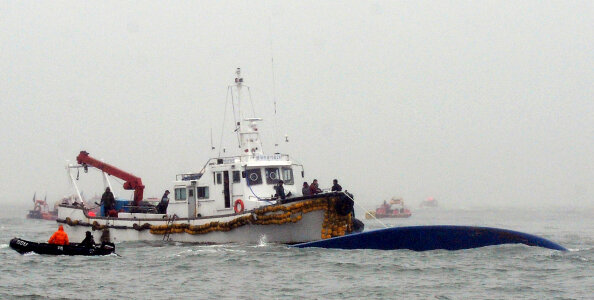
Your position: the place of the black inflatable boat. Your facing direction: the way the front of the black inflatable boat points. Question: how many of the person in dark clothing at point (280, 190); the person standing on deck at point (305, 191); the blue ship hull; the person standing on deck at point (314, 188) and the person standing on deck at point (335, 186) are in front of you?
0

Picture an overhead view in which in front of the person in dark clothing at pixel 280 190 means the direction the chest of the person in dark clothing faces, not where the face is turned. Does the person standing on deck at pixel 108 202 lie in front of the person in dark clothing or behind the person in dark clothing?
behind

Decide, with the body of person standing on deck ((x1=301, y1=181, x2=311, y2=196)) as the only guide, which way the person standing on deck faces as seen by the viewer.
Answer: to the viewer's right

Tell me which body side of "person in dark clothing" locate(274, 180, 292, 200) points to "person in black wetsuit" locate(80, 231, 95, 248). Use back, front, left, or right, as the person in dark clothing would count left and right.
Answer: back

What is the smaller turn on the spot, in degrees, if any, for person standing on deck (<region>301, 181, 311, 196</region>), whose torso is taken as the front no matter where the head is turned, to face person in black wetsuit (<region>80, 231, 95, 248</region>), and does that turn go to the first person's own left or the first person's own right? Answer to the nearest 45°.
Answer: approximately 180°

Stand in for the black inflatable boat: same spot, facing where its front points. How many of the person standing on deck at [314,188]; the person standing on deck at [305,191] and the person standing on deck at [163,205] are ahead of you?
0

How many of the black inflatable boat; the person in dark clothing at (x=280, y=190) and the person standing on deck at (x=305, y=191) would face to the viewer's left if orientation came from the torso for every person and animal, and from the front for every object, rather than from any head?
1

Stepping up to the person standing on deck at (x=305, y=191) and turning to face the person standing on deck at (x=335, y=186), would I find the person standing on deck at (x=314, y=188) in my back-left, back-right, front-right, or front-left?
front-left

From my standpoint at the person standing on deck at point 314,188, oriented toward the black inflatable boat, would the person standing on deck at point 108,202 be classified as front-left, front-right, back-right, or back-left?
front-right

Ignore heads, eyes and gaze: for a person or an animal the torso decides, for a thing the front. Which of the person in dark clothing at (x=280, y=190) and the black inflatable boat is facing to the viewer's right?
the person in dark clothing

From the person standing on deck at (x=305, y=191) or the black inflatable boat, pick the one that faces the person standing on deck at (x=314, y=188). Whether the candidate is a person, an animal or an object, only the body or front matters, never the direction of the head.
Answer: the person standing on deck at (x=305, y=191)

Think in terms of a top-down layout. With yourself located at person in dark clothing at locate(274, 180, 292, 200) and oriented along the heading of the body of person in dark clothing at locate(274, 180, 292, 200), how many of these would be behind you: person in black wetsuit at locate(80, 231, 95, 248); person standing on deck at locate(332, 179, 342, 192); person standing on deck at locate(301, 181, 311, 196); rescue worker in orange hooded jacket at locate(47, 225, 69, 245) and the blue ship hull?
2

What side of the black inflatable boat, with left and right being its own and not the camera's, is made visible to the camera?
left

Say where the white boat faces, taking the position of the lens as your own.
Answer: facing the viewer and to the right of the viewer

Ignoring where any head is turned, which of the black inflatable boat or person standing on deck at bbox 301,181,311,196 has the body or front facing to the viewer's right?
the person standing on deck

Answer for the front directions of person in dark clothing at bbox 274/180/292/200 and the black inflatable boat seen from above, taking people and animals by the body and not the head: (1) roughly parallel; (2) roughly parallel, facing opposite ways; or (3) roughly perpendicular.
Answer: roughly parallel, facing opposite ways

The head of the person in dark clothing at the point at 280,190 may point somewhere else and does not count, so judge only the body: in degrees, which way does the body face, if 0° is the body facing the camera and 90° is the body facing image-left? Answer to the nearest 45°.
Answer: approximately 270°
